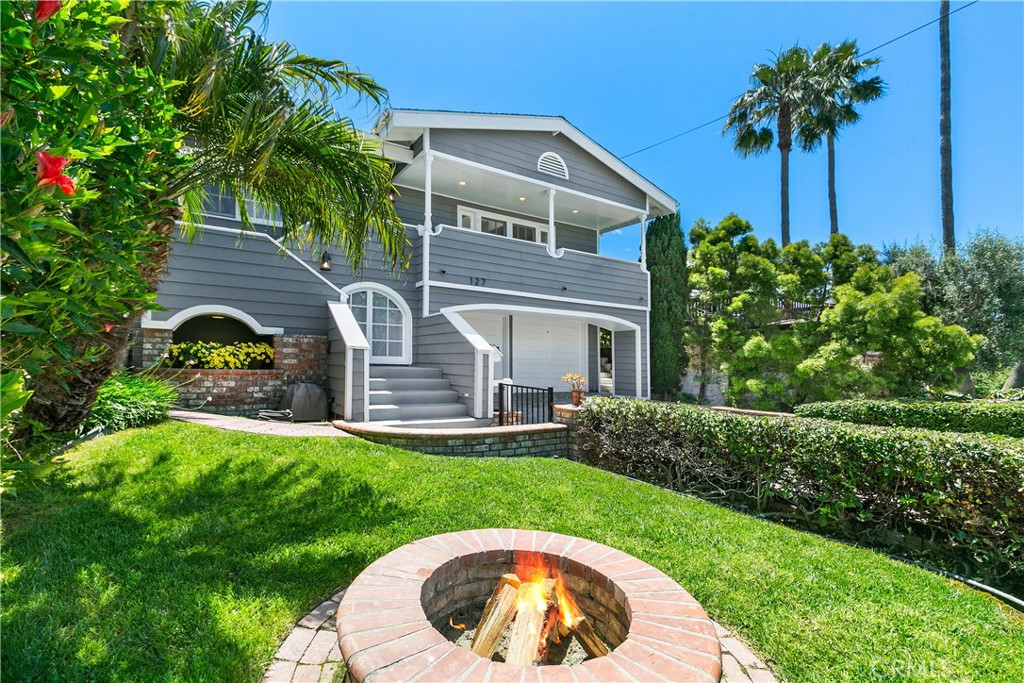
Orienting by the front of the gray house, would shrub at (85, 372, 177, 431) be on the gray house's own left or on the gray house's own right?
on the gray house's own right

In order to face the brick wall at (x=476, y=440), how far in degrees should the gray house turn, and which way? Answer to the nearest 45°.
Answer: approximately 45° to its right

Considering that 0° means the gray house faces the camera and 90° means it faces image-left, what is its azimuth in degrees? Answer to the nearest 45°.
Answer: approximately 315°

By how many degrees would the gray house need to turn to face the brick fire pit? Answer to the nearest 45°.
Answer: approximately 45° to its right

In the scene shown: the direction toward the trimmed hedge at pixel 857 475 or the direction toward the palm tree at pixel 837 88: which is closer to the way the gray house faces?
the trimmed hedge

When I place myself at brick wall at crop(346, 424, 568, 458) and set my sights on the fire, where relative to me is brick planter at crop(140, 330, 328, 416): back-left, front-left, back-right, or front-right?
back-right

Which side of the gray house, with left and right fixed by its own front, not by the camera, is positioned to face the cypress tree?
left
